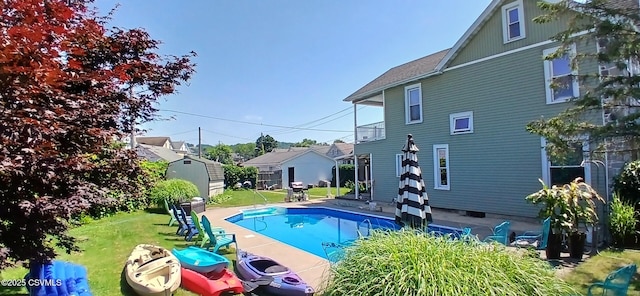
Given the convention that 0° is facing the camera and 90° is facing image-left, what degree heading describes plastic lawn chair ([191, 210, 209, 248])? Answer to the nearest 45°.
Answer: approximately 270°

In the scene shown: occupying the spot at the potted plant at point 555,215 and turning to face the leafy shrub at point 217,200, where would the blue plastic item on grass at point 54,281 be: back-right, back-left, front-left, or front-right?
front-left

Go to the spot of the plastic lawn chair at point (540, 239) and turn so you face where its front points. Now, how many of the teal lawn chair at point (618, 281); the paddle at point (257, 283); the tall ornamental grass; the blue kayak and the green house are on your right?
1

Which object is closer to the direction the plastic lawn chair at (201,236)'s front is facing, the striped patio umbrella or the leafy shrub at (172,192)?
the striped patio umbrella

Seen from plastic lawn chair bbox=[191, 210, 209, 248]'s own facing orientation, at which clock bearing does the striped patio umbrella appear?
The striped patio umbrella is roughly at 1 o'clock from the plastic lawn chair.

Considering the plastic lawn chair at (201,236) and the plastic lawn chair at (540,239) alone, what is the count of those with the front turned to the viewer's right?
1

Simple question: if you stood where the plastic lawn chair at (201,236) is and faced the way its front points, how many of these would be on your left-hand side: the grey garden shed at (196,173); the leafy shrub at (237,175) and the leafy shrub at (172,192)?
3

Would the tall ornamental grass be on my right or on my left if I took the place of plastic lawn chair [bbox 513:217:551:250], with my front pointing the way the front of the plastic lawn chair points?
on my left

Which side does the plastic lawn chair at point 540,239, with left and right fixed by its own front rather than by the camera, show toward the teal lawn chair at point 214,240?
front

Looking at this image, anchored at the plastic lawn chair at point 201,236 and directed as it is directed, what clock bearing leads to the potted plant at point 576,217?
The potted plant is roughly at 1 o'clock from the plastic lawn chair.

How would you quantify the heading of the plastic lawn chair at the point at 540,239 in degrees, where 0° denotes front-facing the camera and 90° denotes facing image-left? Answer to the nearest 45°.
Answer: approximately 90°

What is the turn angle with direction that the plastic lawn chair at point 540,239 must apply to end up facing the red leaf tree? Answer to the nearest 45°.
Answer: approximately 45° to its left

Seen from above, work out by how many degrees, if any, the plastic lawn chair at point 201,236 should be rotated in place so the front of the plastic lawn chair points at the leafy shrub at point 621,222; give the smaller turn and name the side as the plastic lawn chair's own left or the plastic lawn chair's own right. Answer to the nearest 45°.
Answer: approximately 45° to the plastic lawn chair's own right

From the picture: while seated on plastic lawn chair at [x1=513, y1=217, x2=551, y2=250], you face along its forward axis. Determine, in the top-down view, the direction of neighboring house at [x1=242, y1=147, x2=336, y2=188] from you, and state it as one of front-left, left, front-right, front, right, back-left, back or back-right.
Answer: front-right

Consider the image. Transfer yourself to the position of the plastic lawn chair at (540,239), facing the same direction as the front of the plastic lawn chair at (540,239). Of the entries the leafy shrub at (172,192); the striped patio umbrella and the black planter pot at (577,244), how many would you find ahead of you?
2

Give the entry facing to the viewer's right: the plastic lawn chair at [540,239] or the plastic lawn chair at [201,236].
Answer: the plastic lawn chair at [201,236]

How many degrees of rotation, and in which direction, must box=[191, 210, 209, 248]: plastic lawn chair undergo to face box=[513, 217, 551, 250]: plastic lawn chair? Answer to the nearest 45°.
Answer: approximately 45° to its right
